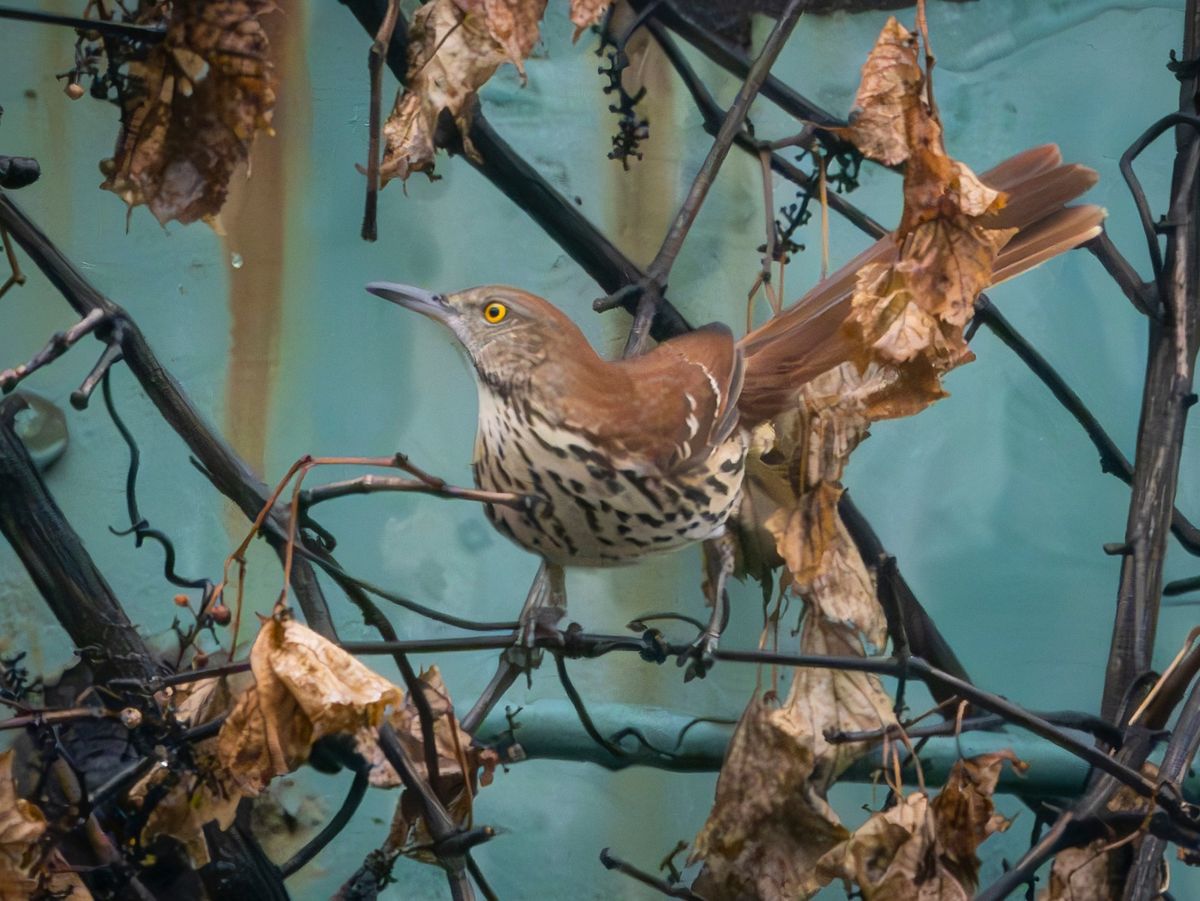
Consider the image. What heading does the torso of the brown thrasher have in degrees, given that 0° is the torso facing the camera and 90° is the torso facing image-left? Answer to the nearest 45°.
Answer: approximately 90°
